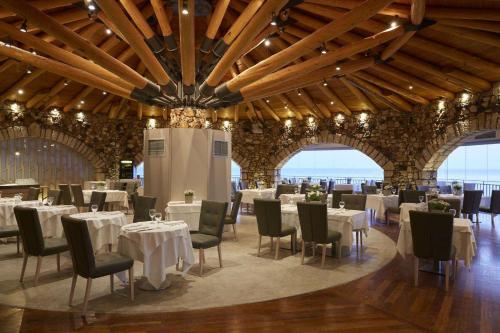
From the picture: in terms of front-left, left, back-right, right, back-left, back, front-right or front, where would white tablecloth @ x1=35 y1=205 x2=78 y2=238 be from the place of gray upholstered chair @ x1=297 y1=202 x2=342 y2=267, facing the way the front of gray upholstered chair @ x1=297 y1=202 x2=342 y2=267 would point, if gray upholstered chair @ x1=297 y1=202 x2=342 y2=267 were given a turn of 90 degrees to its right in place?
back-right

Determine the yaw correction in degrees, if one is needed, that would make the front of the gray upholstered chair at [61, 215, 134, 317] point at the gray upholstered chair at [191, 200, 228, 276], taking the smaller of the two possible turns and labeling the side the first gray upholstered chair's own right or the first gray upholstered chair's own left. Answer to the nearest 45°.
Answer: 0° — it already faces it

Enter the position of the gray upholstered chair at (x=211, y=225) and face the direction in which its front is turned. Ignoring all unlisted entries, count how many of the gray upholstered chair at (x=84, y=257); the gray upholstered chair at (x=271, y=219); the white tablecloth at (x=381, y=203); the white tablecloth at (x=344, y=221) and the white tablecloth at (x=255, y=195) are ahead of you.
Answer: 1

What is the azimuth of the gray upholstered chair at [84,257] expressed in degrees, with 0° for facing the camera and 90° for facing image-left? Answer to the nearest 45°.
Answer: approximately 225°

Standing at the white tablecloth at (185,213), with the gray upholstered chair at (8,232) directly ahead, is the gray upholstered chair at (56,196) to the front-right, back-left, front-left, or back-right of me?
front-right

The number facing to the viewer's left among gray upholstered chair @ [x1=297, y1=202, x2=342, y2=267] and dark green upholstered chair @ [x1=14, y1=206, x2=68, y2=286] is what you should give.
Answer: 0

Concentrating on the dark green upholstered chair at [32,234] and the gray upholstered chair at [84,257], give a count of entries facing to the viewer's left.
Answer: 0

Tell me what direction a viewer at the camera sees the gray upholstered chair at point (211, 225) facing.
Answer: facing the viewer and to the left of the viewer

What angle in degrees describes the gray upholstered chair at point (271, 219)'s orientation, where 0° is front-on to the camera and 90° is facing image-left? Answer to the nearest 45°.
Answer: approximately 225°

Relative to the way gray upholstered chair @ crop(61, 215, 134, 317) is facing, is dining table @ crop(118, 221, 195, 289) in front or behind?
in front
